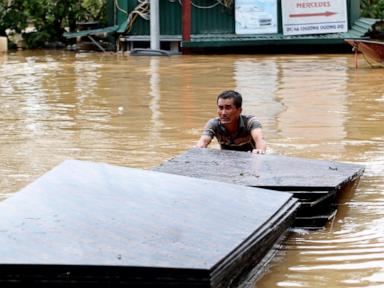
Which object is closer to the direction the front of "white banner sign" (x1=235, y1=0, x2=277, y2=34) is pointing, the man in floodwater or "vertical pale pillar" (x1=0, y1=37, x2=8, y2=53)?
the man in floodwater

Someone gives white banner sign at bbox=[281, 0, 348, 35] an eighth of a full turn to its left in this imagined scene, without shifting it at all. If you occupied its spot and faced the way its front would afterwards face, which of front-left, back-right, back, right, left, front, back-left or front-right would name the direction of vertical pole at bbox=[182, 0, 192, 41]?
back-right

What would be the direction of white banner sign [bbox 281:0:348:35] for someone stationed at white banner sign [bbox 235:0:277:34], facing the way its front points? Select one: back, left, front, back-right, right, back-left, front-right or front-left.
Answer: left

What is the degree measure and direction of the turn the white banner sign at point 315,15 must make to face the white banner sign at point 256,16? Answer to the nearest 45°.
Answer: approximately 90° to its right

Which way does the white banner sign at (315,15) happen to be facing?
toward the camera

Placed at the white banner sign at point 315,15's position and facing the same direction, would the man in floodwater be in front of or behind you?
in front

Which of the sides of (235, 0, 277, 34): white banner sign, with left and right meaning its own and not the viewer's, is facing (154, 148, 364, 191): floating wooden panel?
front

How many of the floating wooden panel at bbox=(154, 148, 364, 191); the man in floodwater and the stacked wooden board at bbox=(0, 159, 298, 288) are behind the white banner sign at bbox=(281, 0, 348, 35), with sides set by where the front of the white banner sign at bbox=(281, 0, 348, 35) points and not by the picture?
0

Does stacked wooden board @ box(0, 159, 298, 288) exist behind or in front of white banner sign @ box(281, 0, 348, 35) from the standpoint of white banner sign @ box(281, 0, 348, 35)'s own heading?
in front

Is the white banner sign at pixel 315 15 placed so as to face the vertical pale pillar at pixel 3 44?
no

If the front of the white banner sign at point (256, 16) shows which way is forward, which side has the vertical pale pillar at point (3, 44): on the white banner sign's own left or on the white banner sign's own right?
on the white banner sign's own right

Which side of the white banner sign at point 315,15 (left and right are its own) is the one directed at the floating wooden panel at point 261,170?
front

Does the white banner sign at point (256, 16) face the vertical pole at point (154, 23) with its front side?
no

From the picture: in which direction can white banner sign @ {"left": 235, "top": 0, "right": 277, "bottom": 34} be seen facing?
toward the camera

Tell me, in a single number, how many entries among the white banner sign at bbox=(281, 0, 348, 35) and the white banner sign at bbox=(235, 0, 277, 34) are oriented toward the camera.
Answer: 2

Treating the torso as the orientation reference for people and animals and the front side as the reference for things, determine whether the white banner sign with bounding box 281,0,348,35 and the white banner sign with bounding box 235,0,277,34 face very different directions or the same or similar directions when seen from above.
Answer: same or similar directions
